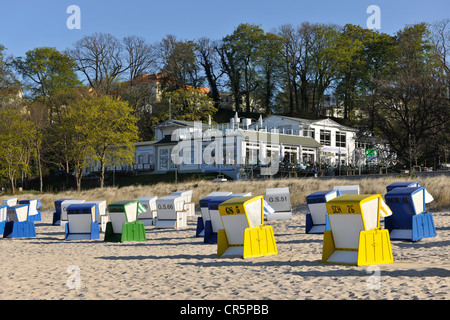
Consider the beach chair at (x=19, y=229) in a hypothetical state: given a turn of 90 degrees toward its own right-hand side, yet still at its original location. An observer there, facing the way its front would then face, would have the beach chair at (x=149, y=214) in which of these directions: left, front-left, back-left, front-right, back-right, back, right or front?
back-right

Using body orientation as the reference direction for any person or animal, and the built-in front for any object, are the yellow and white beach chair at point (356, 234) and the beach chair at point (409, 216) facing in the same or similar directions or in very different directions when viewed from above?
same or similar directions

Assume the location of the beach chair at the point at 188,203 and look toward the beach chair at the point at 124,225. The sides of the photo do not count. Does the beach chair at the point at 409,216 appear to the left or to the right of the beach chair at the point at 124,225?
left

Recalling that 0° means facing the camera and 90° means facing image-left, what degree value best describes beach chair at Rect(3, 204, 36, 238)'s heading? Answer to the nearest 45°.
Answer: approximately 45°

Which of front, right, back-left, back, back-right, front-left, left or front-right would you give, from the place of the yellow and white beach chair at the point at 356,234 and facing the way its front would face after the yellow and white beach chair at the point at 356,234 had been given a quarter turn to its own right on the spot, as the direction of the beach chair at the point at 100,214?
front

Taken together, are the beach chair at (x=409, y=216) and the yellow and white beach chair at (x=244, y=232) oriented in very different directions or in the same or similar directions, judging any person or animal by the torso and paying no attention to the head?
same or similar directions

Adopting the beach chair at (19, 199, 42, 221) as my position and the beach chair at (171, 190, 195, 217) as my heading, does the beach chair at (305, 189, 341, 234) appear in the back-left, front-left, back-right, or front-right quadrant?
front-right

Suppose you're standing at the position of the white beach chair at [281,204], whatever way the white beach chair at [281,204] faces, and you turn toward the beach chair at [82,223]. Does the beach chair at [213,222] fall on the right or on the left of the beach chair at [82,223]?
left

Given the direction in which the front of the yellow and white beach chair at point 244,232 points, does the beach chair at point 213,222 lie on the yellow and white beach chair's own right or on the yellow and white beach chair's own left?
on the yellow and white beach chair's own right

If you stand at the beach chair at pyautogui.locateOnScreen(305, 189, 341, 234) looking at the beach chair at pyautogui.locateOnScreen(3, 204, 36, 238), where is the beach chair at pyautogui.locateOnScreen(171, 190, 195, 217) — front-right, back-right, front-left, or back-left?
front-right
